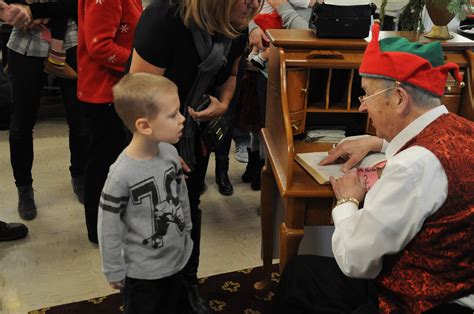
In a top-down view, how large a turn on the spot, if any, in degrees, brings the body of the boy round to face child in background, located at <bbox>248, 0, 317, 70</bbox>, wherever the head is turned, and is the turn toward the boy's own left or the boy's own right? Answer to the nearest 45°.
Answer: approximately 90° to the boy's own left

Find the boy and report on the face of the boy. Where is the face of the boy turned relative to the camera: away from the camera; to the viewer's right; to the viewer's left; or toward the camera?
to the viewer's right

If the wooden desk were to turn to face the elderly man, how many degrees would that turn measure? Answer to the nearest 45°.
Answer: approximately 45° to its left

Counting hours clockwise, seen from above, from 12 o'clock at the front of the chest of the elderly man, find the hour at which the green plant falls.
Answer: The green plant is roughly at 3 o'clock from the elderly man.

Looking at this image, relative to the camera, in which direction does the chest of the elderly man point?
to the viewer's left

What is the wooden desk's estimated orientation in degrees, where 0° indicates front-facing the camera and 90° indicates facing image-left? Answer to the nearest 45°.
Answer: approximately 0°

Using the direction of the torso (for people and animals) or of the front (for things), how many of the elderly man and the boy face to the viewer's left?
1

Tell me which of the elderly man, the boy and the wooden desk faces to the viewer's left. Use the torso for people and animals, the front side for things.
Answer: the elderly man

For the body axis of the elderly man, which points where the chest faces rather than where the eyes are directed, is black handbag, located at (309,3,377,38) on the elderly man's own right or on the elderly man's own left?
on the elderly man's own right
